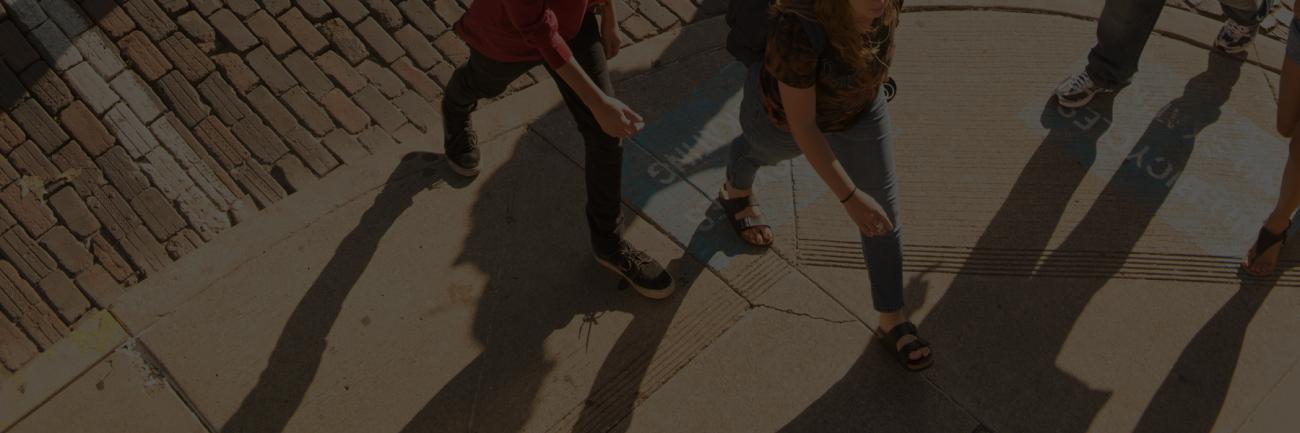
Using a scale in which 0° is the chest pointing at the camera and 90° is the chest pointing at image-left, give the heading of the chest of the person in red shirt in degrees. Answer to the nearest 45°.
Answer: approximately 315°
